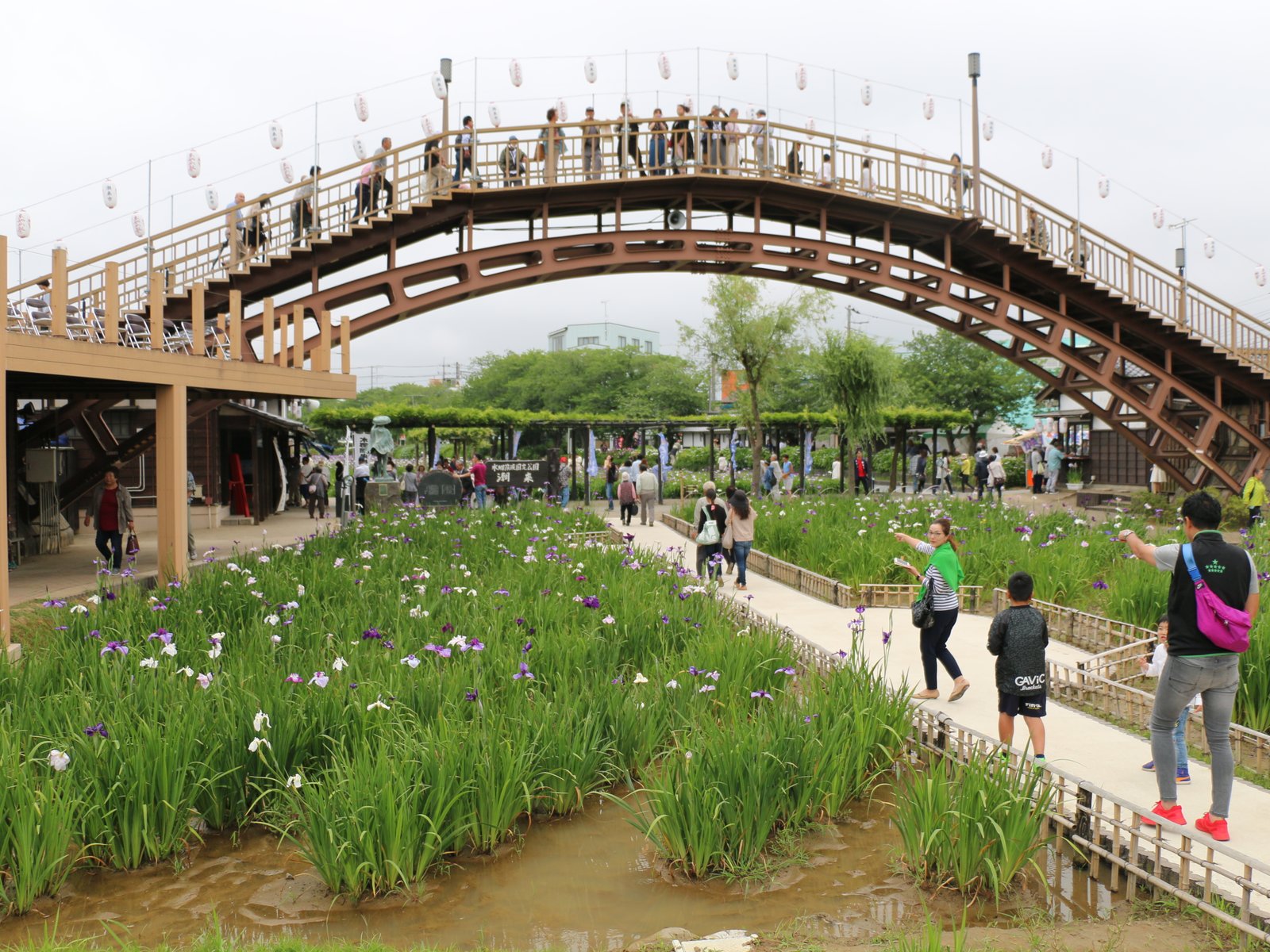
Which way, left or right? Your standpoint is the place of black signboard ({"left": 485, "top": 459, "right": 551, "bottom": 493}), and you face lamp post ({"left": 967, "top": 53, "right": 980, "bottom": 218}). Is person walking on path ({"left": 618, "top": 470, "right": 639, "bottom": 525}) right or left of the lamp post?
right

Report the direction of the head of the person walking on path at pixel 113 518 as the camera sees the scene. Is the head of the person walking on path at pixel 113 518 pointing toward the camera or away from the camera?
toward the camera

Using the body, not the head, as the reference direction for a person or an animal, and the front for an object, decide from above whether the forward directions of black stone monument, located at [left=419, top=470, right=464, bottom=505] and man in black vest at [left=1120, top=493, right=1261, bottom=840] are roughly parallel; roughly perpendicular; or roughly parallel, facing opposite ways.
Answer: roughly parallel, facing opposite ways

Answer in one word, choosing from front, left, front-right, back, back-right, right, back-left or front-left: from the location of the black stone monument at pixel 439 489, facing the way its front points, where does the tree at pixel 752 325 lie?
back-left

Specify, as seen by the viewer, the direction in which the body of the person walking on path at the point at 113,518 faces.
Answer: toward the camera

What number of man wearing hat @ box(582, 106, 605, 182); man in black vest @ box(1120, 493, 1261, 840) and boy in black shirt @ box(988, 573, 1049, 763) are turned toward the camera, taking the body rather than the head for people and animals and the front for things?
1

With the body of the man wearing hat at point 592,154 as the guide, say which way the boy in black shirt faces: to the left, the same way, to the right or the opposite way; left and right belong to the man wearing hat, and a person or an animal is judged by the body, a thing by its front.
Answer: the opposite way

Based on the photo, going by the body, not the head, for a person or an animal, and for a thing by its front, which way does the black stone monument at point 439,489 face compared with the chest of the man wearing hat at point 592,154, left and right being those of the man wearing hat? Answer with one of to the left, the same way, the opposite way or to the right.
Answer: the same way

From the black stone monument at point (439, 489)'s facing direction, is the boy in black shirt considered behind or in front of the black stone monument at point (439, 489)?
in front

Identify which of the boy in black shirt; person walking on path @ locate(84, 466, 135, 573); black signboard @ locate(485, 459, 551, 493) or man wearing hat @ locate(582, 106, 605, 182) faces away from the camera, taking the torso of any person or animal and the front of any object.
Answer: the boy in black shirt

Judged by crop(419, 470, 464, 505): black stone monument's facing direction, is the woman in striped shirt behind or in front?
in front

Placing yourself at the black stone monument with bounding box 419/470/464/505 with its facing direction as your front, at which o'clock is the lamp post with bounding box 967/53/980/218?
The lamp post is roughly at 9 o'clock from the black stone monument.

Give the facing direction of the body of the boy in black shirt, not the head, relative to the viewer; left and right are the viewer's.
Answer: facing away from the viewer

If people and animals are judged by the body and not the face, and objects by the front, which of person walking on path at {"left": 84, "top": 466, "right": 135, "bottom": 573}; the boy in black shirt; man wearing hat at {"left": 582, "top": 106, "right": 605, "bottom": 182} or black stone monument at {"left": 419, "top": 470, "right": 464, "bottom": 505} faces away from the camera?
the boy in black shirt

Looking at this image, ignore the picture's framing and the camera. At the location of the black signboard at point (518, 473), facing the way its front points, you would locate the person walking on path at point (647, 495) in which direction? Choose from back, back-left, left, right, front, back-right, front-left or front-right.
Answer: front-left

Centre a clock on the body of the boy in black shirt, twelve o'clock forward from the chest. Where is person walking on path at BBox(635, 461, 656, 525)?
The person walking on path is roughly at 11 o'clock from the boy in black shirt.

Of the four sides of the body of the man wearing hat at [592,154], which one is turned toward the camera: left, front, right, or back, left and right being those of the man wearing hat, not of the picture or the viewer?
front

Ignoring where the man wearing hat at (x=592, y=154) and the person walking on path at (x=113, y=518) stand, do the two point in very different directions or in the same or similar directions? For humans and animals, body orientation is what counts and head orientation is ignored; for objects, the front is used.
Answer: same or similar directions

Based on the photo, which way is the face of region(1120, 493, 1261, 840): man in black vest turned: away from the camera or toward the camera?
away from the camera

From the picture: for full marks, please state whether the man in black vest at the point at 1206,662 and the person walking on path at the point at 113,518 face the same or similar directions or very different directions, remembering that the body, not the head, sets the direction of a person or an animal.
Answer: very different directions
